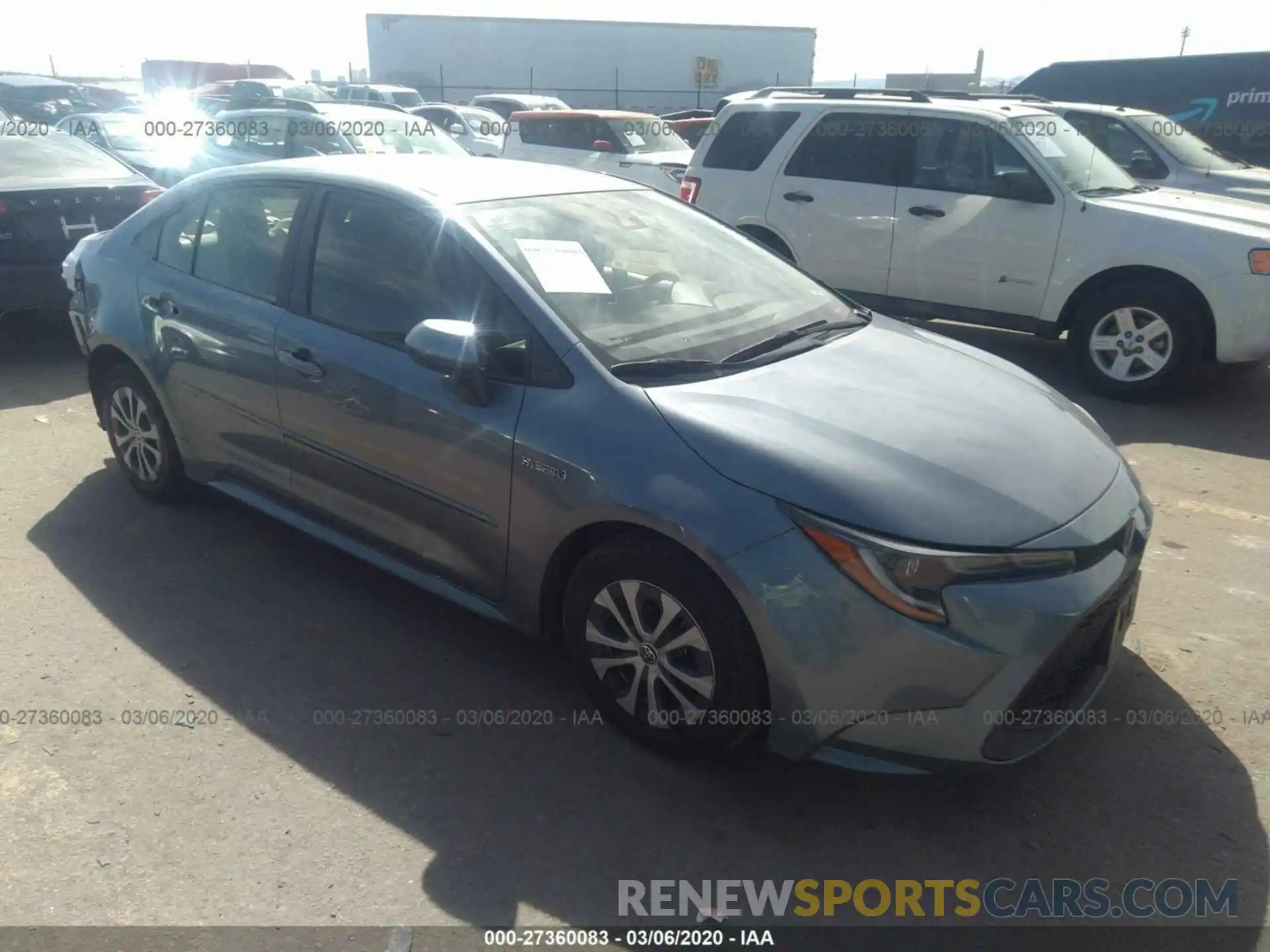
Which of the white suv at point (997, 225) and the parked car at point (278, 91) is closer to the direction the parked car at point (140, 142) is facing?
the white suv

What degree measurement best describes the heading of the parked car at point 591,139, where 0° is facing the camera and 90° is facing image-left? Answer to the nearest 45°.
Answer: approximately 315°

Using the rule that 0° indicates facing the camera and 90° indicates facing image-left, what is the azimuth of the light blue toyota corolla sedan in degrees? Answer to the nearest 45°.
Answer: approximately 315°

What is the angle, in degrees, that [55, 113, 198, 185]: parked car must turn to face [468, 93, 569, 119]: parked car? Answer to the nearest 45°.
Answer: approximately 90° to its left

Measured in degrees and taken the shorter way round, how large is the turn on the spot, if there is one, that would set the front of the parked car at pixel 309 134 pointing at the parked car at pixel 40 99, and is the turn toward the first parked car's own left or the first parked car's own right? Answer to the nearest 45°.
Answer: approximately 180°

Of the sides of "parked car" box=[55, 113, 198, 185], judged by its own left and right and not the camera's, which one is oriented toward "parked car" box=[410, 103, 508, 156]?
left

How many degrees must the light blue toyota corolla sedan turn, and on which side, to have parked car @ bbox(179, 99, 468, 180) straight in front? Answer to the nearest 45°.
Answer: approximately 135° to its left
